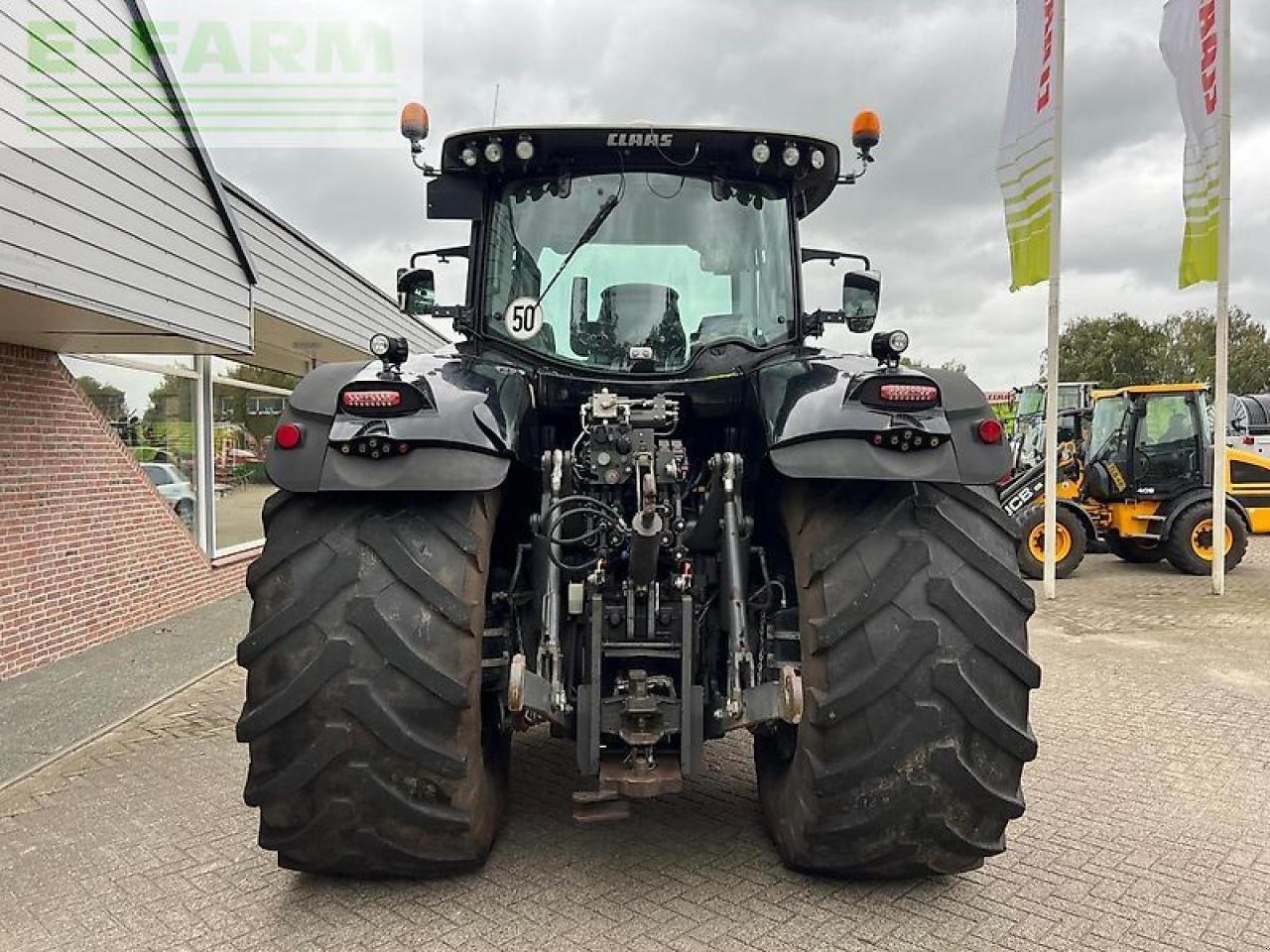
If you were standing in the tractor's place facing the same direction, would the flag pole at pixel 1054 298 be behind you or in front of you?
in front

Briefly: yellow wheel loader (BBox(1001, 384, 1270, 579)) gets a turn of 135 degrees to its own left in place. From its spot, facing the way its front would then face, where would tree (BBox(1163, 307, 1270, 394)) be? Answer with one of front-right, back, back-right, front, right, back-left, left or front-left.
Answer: back-left

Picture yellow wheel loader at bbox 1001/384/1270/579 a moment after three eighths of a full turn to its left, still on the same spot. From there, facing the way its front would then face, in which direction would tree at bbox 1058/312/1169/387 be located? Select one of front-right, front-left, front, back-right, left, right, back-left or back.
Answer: back-left

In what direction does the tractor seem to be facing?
away from the camera

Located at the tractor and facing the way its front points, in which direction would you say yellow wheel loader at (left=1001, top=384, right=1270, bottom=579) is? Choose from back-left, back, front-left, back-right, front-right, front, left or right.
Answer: front-right

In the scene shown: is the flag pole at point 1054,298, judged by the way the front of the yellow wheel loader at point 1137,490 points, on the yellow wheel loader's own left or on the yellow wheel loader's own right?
on the yellow wheel loader's own left

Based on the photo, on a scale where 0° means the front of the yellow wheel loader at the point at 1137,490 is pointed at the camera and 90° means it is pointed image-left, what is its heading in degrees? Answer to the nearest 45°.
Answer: approximately 90°

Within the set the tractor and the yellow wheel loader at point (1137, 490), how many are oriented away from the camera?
1

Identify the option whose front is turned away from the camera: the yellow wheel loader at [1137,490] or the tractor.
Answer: the tractor

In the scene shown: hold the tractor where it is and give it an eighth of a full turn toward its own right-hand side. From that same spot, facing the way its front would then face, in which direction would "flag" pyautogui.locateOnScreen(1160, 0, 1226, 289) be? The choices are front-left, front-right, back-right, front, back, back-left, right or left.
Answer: front
